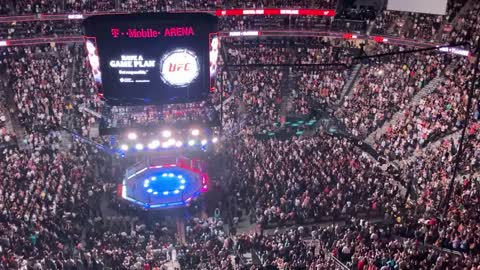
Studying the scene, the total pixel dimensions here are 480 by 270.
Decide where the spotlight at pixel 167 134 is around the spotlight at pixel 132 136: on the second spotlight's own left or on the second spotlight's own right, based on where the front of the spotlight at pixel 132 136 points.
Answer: on the second spotlight's own left

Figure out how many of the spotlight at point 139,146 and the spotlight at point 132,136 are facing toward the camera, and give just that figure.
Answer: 2

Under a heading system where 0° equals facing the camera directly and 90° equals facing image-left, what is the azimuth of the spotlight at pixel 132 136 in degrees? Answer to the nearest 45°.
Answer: approximately 0°

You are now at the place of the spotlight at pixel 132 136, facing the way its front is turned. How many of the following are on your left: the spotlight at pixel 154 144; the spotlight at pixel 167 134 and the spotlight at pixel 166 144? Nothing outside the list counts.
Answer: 3
